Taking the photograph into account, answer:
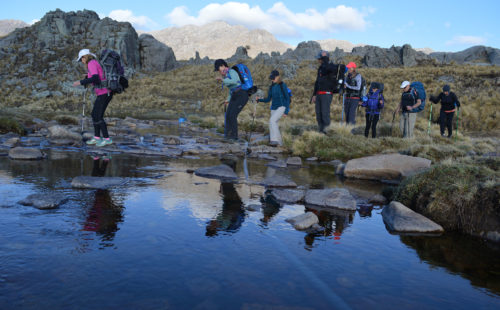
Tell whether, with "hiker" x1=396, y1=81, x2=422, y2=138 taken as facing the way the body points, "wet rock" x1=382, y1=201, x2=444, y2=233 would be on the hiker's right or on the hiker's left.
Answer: on the hiker's left

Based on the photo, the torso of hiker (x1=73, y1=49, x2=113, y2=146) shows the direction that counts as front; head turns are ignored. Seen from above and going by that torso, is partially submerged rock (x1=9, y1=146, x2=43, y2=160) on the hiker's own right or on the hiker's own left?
on the hiker's own left

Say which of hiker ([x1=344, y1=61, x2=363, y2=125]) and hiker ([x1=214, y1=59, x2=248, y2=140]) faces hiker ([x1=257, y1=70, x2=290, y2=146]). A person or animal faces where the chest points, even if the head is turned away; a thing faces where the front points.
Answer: hiker ([x1=344, y1=61, x2=363, y2=125])

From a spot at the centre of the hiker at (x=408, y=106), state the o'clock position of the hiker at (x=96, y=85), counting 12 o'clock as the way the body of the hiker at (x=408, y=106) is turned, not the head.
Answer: the hiker at (x=96, y=85) is roughly at 12 o'clock from the hiker at (x=408, y=106).

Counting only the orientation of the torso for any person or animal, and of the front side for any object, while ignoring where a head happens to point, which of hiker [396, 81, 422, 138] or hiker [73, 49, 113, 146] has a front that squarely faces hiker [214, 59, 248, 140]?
hiker [396, 81, 422, 138]

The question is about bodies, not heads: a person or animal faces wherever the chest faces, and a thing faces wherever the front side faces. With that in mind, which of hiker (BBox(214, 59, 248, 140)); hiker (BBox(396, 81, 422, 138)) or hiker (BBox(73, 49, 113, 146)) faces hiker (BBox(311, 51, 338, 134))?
hiker (BBox(396, 81, 422, 138))

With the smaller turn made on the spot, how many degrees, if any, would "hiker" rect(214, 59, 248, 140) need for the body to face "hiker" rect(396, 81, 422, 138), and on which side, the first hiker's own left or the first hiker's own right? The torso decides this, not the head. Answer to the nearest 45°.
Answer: approximately 180°

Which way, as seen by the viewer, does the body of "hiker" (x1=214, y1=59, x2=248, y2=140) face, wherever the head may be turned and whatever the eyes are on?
to the viewer's left

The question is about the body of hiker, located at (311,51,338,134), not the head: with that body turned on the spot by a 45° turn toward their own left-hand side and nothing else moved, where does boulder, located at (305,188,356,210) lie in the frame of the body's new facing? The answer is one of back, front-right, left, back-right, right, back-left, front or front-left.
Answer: front

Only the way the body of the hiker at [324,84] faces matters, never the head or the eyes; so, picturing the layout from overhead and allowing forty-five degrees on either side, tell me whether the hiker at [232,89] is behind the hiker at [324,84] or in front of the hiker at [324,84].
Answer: in front

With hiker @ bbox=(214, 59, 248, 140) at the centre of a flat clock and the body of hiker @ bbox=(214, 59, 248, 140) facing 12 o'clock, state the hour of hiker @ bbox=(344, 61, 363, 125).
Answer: hiker @ bbox=(344, 61, 363, 125) is roughly at 5 o'clock from hiker @ bbox=(214, 59, 248, 140).

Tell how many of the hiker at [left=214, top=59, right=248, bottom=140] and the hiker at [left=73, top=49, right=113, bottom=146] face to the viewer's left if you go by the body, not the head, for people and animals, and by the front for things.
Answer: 2

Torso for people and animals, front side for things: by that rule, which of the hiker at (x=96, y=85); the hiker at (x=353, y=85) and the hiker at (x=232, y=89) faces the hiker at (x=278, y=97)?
the hiker at (x=353, y=85)

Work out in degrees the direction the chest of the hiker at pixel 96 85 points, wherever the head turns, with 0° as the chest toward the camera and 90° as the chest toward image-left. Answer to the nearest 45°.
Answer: approximately 90°
